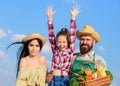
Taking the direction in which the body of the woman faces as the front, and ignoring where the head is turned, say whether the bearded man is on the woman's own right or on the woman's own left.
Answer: on the woman's own left

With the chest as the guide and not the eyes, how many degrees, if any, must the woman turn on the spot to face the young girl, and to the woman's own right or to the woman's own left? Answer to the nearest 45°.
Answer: approximately 90° to the woman's own left

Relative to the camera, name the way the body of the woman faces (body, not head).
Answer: toward the camera
